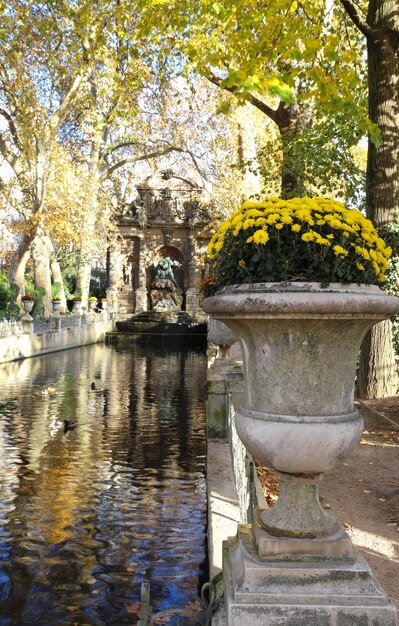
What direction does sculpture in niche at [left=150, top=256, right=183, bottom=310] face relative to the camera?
toward the camera

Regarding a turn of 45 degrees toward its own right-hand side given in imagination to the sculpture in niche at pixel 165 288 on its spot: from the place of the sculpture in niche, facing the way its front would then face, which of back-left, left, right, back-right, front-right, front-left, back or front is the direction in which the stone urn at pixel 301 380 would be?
front-left

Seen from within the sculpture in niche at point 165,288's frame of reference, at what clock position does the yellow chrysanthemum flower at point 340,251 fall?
The yellow chrysanthemum flower is roughly at 12 o'clock from the sculpture in niche.

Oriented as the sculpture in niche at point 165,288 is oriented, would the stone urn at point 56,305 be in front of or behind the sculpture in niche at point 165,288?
in front

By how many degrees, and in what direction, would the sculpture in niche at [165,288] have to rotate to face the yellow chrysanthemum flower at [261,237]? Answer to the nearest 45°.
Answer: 0° — it already faces it
